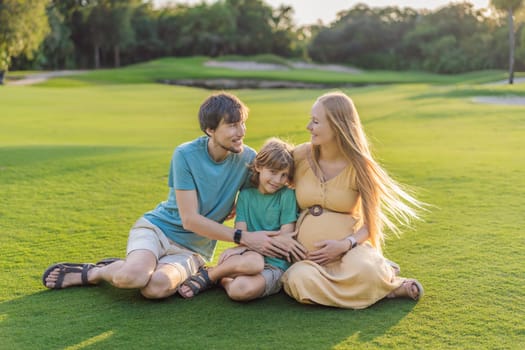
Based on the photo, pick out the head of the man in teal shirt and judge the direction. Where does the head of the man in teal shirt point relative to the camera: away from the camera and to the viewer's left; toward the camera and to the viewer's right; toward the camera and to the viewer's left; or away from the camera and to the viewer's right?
toward the camera and to the viewer's right

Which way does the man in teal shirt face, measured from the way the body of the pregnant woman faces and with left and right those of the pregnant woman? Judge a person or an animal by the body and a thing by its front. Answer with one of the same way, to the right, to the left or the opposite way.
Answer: to the left

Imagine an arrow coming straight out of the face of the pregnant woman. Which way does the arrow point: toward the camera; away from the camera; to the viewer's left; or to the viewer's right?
to the viewer's left

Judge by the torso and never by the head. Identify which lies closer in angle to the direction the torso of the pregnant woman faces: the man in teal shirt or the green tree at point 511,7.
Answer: the man in teal shirt

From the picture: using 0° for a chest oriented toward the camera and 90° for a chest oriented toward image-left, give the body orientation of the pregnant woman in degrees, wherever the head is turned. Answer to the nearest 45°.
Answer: approximately 45°

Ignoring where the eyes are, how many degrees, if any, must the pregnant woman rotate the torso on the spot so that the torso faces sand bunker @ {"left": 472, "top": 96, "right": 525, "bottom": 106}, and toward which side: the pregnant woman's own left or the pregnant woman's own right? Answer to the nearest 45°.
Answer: approximately 135° to the pregnant woman's own right

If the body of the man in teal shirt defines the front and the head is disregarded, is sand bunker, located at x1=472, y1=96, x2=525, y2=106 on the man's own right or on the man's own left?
on the man's own left

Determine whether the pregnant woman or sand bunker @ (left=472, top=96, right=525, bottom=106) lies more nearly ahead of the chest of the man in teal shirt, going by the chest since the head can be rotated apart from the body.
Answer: the pregnant woman

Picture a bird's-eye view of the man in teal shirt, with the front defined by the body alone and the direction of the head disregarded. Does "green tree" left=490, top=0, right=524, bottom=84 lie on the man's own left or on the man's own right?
on the man's own left
